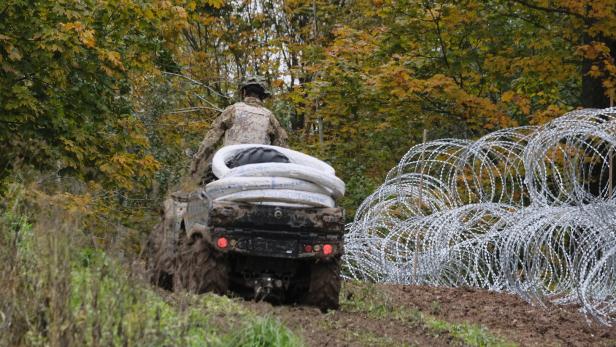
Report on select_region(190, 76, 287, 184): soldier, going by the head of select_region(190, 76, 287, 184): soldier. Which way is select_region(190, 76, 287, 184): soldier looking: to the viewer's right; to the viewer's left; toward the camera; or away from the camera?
away from the camera

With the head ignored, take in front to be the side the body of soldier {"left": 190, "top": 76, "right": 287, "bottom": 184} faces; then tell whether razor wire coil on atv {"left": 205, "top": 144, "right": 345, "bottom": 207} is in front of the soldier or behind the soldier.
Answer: behind

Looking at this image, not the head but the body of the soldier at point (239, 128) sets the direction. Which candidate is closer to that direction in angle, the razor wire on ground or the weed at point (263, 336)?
the razor wire on ground

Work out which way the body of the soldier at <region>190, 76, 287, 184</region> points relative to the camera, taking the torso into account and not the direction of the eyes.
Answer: away from the camera

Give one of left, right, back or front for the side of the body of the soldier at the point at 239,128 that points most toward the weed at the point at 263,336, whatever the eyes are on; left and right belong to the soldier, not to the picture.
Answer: back

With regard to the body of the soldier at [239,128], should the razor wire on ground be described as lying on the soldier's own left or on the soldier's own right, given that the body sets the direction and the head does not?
on the soldier's own right

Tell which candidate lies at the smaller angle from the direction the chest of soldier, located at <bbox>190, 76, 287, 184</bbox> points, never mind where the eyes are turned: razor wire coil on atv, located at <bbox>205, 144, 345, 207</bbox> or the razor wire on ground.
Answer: the razor wire on ground
